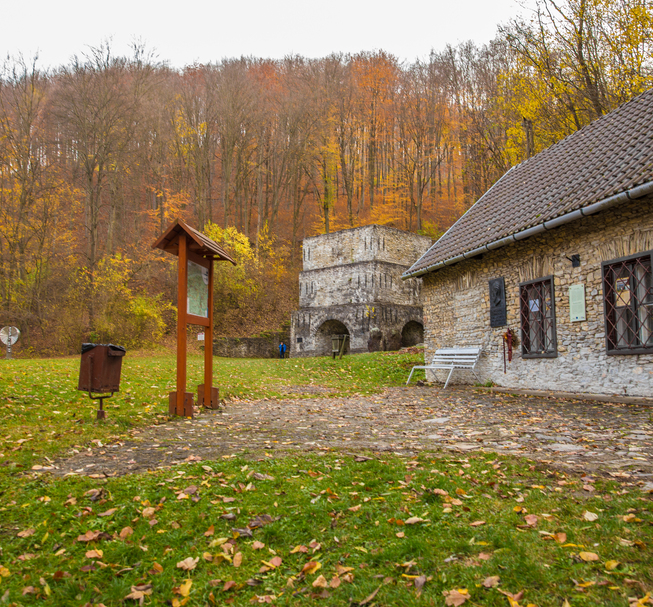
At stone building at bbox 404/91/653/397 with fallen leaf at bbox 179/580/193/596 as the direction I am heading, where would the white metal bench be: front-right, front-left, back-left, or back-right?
back-right

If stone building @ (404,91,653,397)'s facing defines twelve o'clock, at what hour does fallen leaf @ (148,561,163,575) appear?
The fallen leaf is roughly at 11 o'clock from the stone building.

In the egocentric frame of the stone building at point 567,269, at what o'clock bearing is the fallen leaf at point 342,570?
The fallen leaf is roughly at 11 o'clock from the stone building.

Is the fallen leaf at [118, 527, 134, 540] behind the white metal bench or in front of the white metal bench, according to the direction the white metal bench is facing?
in front

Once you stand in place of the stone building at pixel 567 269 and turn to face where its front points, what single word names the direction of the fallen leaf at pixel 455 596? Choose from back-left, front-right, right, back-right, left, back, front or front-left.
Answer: front-left

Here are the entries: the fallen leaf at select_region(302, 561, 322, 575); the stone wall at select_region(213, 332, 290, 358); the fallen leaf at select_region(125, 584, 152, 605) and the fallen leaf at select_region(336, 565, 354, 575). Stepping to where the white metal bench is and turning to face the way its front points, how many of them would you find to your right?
1

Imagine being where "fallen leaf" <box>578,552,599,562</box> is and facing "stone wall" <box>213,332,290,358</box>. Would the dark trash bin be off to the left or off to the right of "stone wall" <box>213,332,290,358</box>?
left

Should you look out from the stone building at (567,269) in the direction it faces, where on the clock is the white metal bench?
The white metal bench is roughly at 3 o'clock from the stone building.

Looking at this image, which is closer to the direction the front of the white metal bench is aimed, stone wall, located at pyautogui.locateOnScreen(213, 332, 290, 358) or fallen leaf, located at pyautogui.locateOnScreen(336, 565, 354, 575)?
the fallen leaf

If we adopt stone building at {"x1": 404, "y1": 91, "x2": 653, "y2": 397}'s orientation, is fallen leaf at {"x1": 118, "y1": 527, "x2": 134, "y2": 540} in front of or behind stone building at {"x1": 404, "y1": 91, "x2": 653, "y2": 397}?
in front

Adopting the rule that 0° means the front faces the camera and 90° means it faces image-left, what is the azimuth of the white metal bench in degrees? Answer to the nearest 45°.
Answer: approximately 45°

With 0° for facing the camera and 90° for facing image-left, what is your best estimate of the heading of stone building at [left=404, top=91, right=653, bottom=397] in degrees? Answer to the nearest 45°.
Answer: approximately 45°

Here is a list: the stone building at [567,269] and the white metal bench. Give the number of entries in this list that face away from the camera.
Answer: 0

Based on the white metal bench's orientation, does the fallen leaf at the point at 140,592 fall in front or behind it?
in front

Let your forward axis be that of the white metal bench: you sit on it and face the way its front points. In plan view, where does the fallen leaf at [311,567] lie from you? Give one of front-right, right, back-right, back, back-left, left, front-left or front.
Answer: front-left

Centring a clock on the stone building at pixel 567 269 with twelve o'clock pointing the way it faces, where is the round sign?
The round sign is roughly at 2 o'clock from the stone building.
